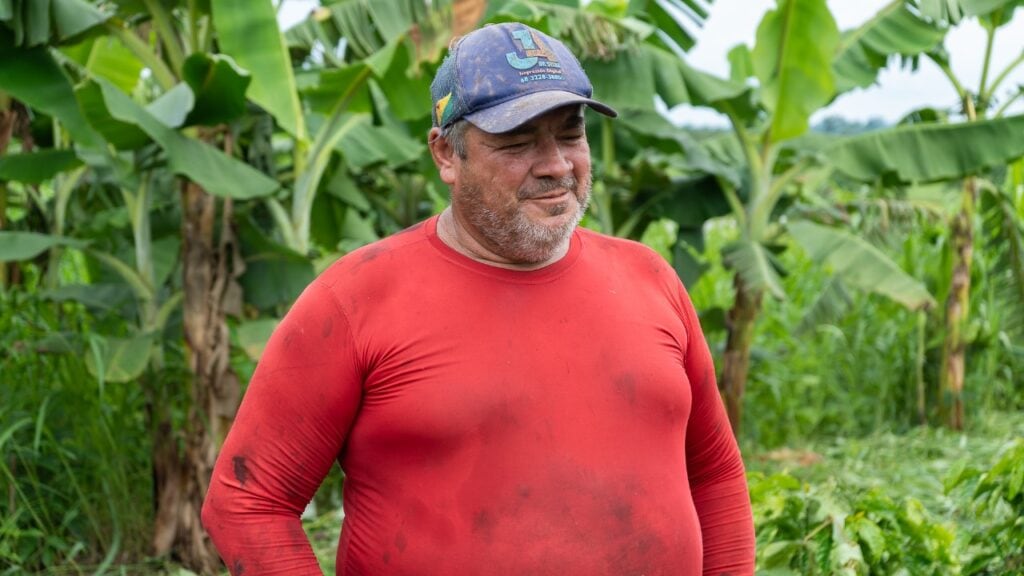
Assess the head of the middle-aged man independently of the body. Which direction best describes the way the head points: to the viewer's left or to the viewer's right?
to the viewer's right

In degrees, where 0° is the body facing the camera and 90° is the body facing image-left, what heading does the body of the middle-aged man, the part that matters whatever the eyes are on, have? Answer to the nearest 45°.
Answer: approximately 315°

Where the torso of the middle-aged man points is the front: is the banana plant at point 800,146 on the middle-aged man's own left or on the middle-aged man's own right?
on the middle-aged man's own left

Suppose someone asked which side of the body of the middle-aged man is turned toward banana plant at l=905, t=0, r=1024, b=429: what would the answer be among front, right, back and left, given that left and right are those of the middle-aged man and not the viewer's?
left

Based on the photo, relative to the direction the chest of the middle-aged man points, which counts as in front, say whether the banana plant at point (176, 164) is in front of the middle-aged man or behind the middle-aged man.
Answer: behind
